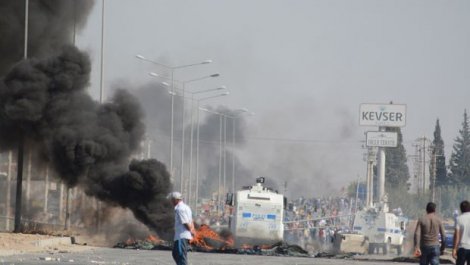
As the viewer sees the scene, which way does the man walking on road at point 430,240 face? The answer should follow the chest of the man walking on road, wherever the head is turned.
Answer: away from the camera

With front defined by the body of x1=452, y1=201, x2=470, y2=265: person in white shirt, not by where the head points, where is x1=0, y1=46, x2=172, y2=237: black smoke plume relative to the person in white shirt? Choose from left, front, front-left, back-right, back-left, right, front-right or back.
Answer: front-left

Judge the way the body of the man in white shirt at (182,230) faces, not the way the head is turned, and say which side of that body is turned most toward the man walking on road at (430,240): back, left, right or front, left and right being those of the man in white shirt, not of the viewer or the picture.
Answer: back

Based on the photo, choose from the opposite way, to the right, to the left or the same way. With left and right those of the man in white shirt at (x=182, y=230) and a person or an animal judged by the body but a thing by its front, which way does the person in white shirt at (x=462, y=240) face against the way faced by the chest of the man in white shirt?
to the right

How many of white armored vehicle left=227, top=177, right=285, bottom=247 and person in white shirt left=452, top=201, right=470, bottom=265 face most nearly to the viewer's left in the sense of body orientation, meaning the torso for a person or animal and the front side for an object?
0

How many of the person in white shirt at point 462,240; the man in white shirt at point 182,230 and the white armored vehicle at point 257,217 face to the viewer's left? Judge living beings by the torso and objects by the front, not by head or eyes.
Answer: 1

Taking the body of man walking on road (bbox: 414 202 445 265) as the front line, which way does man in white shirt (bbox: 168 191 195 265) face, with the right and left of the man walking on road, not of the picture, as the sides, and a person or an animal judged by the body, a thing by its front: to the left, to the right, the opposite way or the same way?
to the left

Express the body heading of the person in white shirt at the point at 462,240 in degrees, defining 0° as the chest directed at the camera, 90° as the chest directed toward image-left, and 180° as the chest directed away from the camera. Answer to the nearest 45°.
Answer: approximately 180°

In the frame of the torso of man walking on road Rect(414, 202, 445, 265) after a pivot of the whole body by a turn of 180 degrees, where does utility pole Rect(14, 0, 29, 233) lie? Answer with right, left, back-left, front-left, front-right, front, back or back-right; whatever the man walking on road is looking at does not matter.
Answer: back-right
